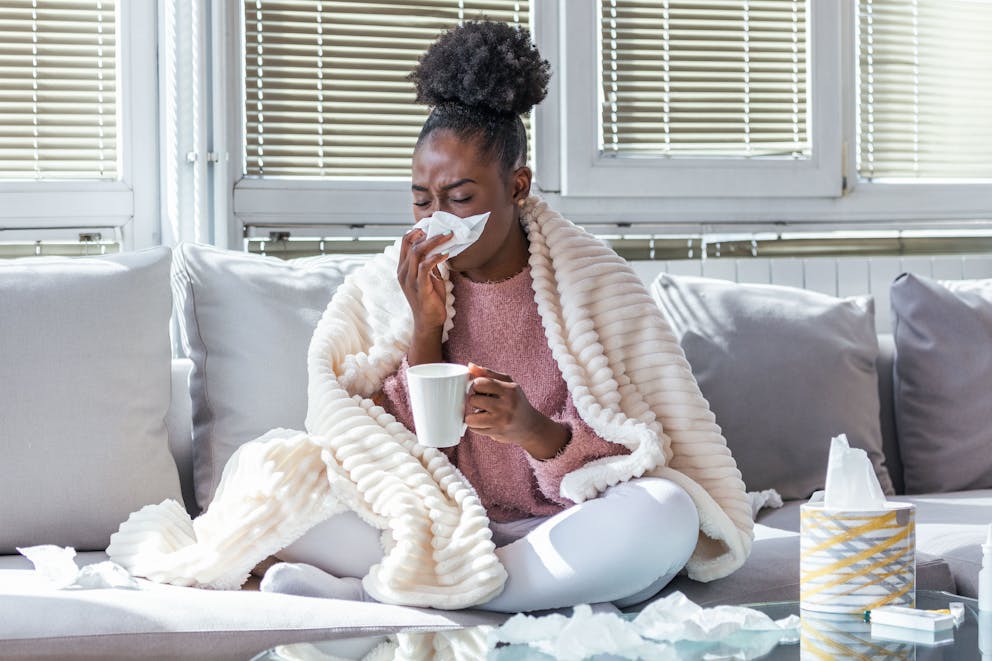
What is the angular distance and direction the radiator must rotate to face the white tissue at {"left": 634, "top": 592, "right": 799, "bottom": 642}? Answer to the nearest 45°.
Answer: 0° — it already faces it

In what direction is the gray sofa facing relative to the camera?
toward the camera

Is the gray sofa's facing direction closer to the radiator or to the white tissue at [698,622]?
the white tissue

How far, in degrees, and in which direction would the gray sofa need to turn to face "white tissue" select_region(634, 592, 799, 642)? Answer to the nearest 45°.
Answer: approximately 45° to its left

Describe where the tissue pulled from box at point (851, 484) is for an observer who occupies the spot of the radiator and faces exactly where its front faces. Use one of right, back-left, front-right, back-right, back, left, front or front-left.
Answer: front

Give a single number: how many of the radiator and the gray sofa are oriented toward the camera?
2

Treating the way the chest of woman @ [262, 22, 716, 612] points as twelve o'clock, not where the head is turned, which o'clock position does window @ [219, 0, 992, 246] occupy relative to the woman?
The window is roughly at 5 o'clock from the woman.

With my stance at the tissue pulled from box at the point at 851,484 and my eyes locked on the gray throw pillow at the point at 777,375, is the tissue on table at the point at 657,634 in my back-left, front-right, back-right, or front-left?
back-left

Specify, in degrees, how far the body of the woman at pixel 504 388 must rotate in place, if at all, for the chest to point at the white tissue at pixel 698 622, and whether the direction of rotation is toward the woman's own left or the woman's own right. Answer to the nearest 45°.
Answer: approximately 45° to the woman's own left

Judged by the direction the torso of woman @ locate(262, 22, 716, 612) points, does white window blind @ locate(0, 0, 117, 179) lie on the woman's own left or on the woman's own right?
on the woman's own right

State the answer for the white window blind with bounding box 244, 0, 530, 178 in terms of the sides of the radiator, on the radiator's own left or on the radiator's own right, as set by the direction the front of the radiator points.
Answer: on the radiator's own right

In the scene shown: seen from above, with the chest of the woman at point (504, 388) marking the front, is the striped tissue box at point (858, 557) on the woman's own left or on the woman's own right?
on the woman's own left

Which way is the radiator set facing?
toward the camera

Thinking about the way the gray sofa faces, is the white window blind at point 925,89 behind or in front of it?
behind

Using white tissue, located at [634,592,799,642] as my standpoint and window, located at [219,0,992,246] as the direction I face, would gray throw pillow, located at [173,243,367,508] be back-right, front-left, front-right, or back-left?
front-left

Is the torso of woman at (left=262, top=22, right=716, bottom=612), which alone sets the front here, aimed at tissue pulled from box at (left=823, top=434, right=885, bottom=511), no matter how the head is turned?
no

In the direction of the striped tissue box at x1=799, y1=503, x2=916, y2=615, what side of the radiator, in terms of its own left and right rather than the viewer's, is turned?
front
